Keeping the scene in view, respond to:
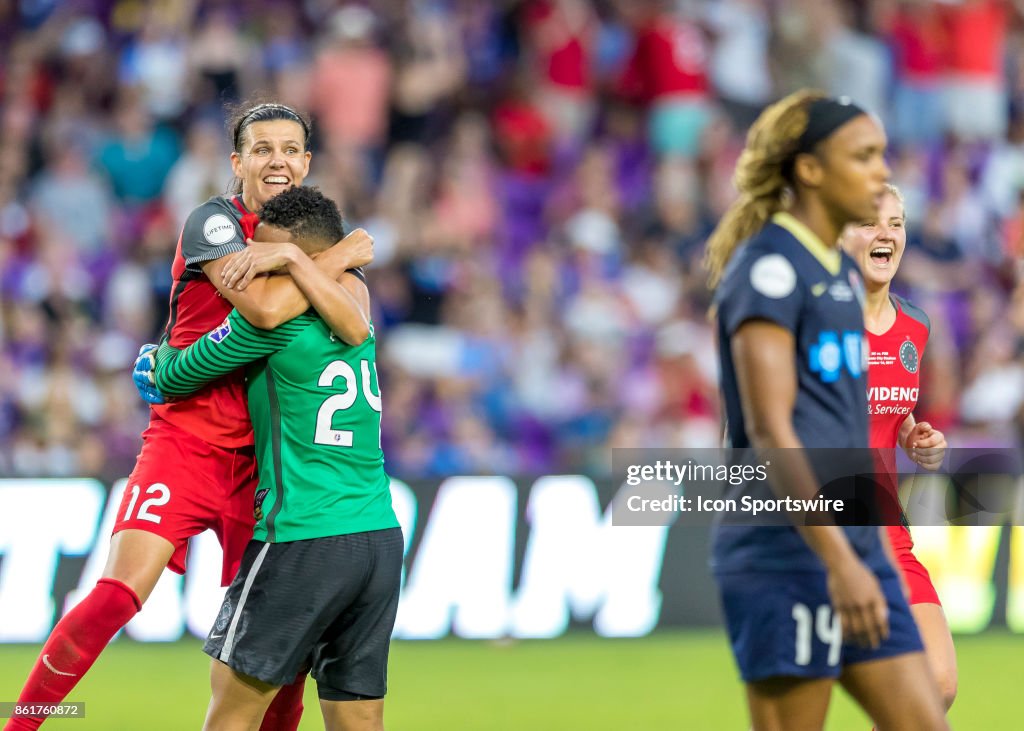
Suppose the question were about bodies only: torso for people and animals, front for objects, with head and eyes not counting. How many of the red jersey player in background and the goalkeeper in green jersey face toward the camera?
1

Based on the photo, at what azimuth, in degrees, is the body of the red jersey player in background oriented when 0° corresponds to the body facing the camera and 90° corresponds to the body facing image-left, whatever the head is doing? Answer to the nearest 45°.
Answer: approximately 0°

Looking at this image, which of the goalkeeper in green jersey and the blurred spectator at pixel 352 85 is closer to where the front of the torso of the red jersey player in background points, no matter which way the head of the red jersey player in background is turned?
the goalkeeper in green jersey

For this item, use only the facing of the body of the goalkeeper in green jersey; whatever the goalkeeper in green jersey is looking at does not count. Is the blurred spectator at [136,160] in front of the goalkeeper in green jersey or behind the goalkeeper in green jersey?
in front

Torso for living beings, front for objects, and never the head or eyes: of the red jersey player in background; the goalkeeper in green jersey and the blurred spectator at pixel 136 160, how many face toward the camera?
2

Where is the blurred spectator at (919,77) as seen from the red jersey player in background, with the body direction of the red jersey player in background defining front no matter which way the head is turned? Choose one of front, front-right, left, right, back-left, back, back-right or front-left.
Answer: back

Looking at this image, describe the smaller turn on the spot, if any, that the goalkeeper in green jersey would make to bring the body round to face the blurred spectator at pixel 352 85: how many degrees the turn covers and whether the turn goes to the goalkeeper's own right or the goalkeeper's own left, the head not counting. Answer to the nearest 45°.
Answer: approximately 45° to the goalkeeper's own right

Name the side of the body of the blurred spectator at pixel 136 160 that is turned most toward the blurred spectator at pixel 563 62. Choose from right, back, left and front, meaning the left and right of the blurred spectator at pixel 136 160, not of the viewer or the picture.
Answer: left

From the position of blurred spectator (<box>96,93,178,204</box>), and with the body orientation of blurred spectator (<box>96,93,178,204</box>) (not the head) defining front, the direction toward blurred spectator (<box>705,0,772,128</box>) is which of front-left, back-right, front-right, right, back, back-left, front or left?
left

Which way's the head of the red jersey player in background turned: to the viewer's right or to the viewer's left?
to the viewer's left

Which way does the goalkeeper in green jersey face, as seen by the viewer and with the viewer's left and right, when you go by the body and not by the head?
facing away from the viewer and to the left of the viewer

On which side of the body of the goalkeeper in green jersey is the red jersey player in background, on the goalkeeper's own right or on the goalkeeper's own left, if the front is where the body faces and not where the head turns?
on the goalkeeper's own right
